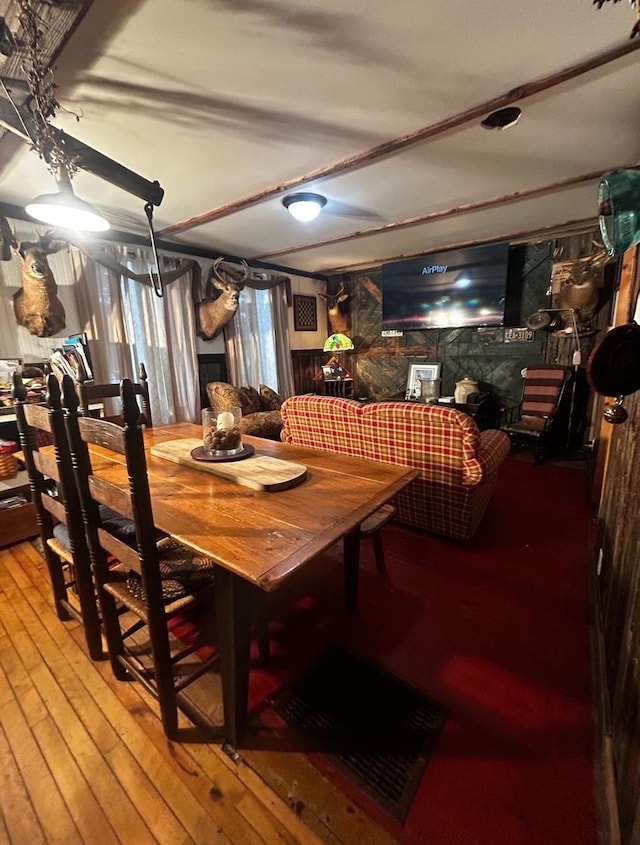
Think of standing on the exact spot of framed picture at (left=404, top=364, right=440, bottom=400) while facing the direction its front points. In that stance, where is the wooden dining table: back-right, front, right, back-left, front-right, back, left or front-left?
front

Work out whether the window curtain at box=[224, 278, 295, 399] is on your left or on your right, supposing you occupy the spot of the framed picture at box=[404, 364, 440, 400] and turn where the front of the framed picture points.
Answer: on your right

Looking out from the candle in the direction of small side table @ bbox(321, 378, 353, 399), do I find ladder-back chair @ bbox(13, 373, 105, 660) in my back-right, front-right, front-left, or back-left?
back-left

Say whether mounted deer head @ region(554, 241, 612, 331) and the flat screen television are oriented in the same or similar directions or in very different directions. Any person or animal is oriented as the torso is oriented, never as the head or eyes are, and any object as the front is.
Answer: same or similar directions

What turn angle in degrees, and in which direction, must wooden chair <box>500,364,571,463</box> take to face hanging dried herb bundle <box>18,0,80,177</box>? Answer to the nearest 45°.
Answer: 0° — it already faces it

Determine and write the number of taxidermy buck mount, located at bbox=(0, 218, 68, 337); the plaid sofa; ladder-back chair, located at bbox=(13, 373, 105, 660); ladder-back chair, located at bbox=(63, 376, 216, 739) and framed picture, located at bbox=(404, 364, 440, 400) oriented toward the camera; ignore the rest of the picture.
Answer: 2

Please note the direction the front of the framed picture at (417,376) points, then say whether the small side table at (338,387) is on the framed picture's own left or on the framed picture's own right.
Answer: on the framed picture's own right

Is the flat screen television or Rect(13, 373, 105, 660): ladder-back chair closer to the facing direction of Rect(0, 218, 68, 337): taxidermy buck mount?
the ladder-back chair

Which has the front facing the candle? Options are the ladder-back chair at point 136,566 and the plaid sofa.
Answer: the ladder-back chair

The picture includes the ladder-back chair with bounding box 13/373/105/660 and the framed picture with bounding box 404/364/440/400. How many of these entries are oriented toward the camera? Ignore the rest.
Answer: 1

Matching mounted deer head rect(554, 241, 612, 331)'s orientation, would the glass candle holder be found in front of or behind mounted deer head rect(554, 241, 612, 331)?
in front

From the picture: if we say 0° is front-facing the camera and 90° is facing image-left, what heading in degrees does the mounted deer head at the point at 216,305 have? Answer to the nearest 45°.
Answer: approximately 315°

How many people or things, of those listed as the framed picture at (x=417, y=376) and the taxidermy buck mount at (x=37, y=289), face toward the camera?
2

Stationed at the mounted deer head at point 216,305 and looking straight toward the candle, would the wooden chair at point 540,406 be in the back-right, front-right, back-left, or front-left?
front-left

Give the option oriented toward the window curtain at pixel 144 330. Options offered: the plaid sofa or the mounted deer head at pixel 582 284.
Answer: the mounted deer head

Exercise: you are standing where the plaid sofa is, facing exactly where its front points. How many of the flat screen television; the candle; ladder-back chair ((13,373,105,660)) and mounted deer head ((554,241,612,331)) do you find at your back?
2

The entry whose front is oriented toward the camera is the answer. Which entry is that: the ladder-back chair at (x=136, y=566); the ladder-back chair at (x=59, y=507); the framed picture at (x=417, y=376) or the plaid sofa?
the framed picture
